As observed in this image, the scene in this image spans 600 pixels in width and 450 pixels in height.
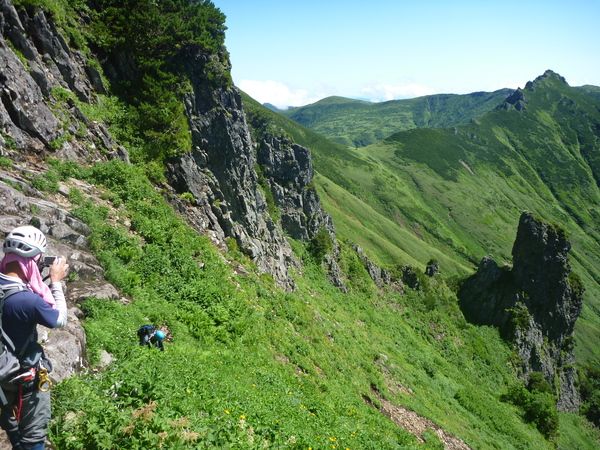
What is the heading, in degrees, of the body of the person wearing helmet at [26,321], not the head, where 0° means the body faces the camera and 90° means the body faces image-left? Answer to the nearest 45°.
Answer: approximately 225°

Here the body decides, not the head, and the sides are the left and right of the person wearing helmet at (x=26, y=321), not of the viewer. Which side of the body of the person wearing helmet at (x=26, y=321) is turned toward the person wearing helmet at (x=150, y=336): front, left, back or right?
front

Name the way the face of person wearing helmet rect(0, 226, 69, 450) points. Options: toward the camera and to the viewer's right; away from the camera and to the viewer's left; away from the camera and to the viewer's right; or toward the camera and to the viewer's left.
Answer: away from the camera and to the viewer's right

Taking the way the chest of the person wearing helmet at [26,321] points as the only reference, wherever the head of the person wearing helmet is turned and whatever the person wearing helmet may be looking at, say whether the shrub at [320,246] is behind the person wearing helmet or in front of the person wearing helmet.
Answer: in front
